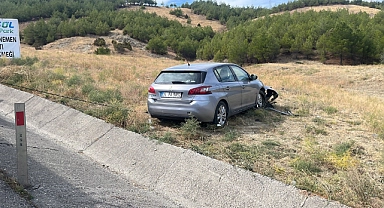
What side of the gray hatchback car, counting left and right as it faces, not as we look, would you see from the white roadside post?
back

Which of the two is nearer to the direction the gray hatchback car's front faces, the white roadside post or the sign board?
the sign board

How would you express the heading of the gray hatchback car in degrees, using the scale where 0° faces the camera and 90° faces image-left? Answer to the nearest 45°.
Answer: approximately 225°

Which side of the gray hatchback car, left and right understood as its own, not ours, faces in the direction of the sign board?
left
